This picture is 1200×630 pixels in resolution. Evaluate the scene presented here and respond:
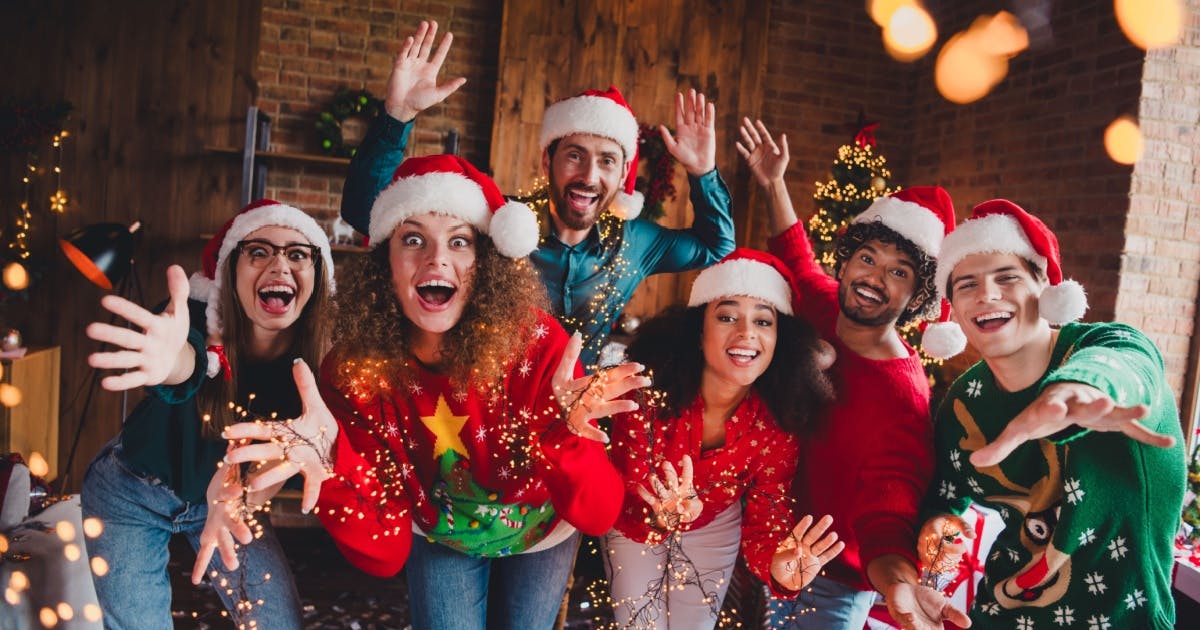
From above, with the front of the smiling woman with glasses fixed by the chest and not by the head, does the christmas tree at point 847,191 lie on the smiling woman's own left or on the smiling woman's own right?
on the smiling woman's own left

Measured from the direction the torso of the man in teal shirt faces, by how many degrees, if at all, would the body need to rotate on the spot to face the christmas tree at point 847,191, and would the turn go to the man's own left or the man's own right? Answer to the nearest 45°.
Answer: approximately 135° to the man's own left

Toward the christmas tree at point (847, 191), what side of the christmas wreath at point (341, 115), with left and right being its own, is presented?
left

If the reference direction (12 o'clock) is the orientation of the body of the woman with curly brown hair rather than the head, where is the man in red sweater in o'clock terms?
The man in red sweater is roughly at 9 o'clock from the woman with curly brown hair.

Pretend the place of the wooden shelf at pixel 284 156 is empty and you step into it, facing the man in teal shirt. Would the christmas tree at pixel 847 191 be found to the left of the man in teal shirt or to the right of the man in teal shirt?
left

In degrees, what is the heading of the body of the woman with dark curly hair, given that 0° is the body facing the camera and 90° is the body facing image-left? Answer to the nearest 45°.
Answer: approximately 0°
